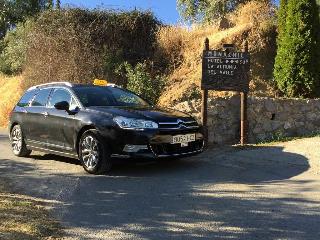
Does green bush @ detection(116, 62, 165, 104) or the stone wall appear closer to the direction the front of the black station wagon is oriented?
the stone wall

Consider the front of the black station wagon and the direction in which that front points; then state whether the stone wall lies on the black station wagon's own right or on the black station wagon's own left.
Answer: on the black station wagon's own left

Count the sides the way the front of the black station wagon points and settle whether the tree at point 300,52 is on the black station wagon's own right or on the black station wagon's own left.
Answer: on the black station wagon's own left

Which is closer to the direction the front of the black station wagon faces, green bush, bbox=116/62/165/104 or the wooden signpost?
the wooden signpost

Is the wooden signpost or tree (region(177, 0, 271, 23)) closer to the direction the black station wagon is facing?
the wooden signpost

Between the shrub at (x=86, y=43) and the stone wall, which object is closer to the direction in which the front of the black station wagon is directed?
the stone wall

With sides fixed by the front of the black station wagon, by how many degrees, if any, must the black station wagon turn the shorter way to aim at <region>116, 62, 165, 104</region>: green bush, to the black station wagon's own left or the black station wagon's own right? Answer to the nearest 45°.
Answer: approximately 135° to the black station wagon's own left

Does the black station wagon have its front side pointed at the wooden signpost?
no

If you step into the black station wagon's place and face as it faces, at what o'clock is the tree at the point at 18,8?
The tree is roughly at 7 o'clock from the black station wagon.

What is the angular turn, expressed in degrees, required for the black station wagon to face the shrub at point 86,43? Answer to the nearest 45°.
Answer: approximately 135° to its left

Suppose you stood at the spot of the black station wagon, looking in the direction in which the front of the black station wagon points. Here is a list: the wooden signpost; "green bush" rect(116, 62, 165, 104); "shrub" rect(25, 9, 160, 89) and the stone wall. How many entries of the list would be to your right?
0

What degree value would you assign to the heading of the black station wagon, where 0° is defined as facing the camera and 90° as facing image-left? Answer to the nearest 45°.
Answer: approximately 315°

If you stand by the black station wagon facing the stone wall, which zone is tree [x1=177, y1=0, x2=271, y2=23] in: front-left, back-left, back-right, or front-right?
front-left

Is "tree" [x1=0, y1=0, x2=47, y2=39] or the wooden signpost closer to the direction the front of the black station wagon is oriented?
the wooden signpost
